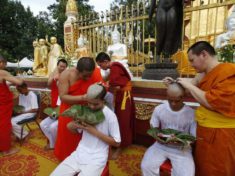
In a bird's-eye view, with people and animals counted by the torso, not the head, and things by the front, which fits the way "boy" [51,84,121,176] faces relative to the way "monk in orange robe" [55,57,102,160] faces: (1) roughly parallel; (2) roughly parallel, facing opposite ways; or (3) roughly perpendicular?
roughly perpendicular

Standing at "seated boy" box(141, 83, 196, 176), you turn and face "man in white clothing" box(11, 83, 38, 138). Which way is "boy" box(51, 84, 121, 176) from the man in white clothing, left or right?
left

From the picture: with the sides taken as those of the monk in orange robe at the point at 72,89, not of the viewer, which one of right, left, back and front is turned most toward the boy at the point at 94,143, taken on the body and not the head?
front

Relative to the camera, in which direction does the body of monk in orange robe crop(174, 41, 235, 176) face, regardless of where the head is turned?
to the viewer's left

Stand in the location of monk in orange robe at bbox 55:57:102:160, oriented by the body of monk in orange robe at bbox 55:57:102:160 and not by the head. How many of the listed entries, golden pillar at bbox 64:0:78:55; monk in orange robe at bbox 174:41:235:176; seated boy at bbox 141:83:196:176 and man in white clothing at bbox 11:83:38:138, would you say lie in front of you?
2

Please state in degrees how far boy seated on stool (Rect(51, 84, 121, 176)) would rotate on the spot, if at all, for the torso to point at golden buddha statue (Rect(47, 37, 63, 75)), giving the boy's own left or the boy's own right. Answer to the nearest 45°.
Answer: approximately 135° to the boy's own right

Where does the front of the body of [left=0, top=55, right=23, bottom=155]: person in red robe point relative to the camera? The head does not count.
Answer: to the viewer's right

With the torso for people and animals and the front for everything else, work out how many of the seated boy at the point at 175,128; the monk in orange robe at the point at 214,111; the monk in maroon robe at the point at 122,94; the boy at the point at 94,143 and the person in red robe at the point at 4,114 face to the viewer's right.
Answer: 1

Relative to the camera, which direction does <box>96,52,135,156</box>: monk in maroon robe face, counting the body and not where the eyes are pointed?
to the viewer's left

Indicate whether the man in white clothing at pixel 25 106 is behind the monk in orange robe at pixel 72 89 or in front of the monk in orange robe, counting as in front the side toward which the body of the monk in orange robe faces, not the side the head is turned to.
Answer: behind

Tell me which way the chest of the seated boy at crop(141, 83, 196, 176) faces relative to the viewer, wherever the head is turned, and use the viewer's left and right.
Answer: facing the viewer

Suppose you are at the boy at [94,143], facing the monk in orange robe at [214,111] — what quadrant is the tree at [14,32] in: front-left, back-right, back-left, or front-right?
back-left

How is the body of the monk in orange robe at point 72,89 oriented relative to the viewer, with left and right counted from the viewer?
facing the viewer and to the right of the viewer

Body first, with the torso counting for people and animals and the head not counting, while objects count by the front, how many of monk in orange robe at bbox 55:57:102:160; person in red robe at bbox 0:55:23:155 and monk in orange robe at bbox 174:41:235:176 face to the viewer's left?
1

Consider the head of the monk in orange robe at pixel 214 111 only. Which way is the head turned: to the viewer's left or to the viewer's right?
to the viewer's left

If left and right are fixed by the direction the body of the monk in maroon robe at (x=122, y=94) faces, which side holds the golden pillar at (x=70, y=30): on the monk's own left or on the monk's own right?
on the monk's own right

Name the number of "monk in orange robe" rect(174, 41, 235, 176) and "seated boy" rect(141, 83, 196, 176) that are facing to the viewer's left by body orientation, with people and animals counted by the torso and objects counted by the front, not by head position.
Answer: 1

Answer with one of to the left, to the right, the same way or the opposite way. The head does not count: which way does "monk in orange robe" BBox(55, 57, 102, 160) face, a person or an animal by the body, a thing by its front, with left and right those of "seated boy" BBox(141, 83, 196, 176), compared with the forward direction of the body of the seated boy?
to the left
